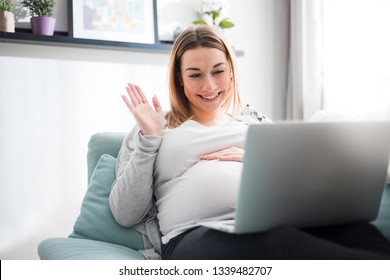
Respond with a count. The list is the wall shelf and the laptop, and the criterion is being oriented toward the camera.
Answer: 1

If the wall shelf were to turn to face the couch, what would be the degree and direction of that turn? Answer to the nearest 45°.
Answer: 0° — it already faces it

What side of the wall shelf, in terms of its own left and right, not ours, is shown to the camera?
front

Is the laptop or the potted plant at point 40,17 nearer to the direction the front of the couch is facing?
the laptop

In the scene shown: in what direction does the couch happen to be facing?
toward the camera

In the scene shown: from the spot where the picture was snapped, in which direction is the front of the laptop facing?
facing away from the viewer and to the left of the viewer

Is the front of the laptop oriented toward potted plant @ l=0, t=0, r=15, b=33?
yes

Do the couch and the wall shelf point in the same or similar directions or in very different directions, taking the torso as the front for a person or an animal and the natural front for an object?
same or similar directions

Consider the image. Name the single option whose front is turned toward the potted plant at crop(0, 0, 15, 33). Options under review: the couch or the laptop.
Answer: the laptop

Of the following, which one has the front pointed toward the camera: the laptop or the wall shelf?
the wall shelf

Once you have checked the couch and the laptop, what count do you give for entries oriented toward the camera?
1

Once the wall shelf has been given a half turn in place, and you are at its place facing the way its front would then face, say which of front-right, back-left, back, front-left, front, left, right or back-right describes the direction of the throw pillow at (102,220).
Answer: back

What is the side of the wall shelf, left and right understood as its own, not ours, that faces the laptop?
front

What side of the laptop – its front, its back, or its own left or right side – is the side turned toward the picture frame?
front
